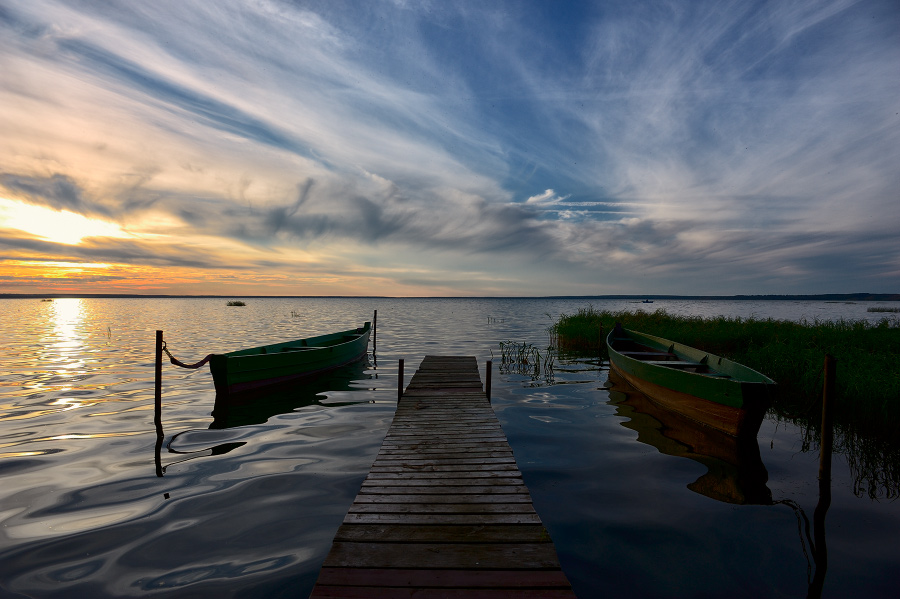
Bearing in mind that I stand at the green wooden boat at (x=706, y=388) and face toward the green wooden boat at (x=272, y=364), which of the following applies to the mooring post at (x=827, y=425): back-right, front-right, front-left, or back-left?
back-left

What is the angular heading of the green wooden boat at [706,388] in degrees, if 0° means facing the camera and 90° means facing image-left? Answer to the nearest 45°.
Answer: approximately 135°

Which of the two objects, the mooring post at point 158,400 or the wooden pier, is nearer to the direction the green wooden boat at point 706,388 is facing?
the mooring post

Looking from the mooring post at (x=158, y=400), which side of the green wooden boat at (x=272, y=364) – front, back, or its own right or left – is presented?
back

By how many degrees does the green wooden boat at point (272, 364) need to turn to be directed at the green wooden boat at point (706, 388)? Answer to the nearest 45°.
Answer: approximately 90° to its right

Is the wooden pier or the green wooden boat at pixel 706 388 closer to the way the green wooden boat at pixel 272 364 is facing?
the green wooden boat

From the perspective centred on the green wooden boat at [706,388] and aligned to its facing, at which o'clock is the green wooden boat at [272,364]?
the green wooden boat at [272,364] is roughly at 10 o'clock from the green wooden boat at [706,388].

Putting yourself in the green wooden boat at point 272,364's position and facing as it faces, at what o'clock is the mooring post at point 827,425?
The mooring post is roughly at 3 o'clock from the green wooden boat.

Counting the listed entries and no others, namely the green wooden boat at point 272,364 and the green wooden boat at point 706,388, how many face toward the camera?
0
